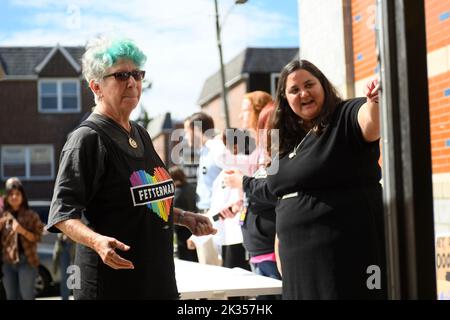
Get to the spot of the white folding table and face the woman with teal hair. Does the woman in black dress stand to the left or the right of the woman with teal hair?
left

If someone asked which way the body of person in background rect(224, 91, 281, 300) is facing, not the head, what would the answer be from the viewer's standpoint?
to the viewer's left

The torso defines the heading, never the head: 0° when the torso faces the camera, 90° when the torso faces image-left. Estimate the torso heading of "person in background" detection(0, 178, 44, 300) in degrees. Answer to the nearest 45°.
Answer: approximately 0°

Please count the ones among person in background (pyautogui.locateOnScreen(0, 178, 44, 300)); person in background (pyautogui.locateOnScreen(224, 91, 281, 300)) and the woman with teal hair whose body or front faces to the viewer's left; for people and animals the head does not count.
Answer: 1

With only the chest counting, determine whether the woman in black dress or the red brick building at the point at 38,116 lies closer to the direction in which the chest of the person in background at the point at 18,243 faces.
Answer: the woman in black dress

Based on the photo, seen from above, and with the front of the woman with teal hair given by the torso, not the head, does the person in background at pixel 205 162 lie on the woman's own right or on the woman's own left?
on the woman's own left

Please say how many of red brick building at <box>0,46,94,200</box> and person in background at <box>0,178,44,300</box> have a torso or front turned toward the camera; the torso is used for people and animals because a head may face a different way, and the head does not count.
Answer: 2

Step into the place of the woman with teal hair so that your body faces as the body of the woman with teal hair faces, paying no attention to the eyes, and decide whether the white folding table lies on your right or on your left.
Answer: on your left

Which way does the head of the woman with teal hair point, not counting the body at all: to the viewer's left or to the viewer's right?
to the viewer's right

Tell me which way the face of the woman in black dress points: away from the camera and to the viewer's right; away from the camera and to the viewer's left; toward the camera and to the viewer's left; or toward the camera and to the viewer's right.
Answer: toward the camera and to the viewer's left

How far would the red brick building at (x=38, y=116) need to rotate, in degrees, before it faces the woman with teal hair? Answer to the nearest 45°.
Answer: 0° — it already faces them

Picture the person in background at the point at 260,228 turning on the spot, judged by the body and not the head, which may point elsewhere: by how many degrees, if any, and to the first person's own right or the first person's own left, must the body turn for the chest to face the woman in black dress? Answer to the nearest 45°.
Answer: approximately 90° to the first person's own left

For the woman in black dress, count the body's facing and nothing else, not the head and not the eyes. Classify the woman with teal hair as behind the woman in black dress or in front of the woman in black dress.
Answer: in front
